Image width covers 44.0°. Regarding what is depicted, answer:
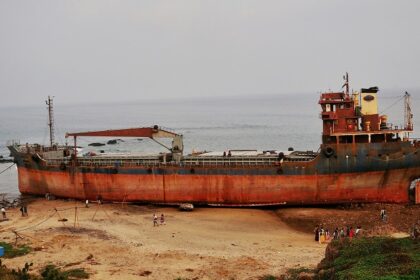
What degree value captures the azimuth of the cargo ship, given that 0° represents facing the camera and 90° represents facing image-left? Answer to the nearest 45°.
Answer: approximately 90°

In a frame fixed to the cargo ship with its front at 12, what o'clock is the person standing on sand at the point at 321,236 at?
The person standing on sand is roughly at 9 o'clock from the cargo ship.
